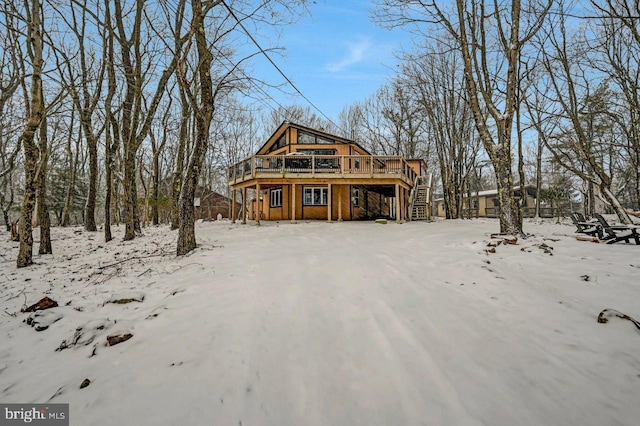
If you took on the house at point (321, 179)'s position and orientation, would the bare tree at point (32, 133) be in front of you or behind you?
in front

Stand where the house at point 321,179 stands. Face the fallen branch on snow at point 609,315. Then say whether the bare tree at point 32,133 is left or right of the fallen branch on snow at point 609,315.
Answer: right

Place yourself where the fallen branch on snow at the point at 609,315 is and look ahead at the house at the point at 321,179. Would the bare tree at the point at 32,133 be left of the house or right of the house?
left

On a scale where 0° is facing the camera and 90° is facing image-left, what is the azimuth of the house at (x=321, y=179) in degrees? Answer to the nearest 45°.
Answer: approximately 0°

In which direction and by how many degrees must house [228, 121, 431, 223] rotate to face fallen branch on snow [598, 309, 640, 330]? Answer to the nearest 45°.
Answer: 0° — it already faces it

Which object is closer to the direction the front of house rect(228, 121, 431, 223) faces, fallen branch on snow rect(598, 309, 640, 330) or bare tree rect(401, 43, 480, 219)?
the fallen branch on snow

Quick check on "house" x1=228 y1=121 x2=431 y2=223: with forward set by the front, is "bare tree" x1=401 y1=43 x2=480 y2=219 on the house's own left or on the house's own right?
on the house's own left
